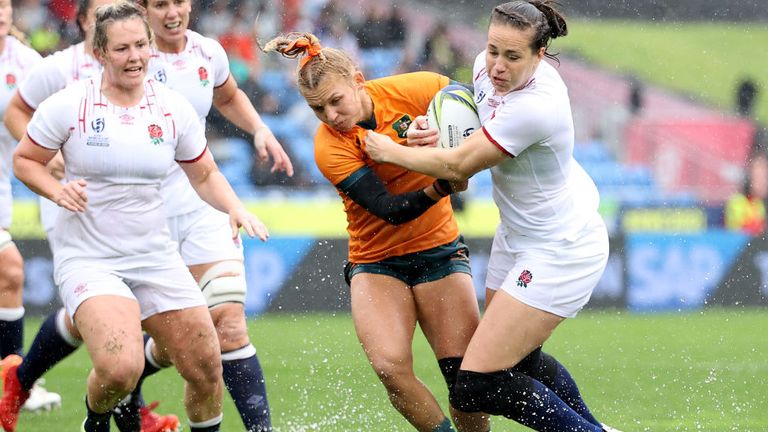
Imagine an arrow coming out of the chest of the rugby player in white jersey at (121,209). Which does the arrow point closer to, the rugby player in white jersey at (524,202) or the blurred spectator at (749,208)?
the rugby player in white jersey

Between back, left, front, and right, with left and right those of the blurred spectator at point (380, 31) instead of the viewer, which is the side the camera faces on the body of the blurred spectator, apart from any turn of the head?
front

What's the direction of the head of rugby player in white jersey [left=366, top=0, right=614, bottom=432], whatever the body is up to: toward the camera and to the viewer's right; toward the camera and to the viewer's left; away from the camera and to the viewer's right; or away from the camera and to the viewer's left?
toward the camera and to the viewer's left

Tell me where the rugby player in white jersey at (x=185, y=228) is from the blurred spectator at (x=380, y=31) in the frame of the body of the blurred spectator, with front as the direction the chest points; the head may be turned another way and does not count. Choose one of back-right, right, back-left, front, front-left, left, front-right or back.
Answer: front

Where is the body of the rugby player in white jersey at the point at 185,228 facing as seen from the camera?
toward the camera

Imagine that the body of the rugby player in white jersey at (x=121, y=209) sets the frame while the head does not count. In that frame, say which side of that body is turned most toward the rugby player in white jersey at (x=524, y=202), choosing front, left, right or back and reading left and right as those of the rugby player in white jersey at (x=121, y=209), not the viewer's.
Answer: left

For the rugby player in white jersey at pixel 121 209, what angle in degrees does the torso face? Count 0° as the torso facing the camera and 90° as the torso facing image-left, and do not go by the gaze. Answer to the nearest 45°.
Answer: approximately 0°

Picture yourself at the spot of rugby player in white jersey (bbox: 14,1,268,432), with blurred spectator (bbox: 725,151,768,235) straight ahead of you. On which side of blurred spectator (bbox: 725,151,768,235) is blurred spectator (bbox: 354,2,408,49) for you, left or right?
left
